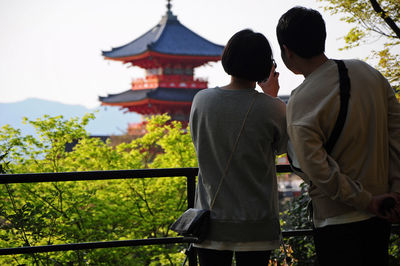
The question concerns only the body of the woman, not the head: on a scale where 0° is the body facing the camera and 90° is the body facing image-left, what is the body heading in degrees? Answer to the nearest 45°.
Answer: approximately 180°

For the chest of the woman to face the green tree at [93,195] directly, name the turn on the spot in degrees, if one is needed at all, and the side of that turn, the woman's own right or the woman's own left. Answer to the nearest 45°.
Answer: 0° — they already face it

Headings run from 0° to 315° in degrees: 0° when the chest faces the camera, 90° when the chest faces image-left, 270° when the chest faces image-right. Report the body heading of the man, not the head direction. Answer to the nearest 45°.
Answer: approximately 135°

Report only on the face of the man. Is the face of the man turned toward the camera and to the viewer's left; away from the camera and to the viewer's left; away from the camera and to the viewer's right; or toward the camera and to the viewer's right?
away from the camera and to the viewer's left

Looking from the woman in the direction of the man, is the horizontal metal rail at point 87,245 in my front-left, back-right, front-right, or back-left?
back-left
